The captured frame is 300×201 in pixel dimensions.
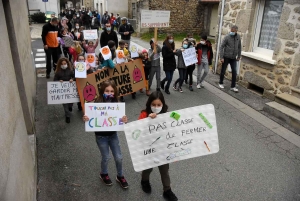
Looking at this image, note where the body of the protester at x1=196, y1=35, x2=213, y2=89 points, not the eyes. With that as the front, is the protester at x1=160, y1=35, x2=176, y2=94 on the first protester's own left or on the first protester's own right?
on the first protester's own right

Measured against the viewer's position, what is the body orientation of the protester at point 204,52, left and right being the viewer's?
facing the viewer

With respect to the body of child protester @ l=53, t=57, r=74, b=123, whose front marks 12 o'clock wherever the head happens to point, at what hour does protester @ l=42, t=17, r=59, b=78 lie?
The protester is roughly at 6 o'clock from the child protester.

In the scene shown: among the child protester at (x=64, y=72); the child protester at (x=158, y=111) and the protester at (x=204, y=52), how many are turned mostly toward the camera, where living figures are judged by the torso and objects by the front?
3

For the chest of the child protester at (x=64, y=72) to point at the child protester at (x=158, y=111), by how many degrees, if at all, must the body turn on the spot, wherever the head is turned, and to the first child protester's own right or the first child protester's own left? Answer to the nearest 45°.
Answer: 0° — they already face them

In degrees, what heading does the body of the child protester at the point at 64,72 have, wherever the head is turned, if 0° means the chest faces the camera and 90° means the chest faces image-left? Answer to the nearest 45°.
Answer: approximately 0°

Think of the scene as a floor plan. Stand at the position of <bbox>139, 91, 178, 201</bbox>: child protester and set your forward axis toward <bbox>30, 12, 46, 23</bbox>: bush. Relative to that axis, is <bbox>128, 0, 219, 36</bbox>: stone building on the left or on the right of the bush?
right

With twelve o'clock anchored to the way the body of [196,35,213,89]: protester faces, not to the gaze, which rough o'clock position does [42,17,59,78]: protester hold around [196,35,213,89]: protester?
[42,17,59,78]: protester is roughly at 3 o'clock from [196,35,213,89]: protester.

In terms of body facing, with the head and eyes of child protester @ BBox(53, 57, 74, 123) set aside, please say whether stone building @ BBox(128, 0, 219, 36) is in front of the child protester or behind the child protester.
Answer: behind

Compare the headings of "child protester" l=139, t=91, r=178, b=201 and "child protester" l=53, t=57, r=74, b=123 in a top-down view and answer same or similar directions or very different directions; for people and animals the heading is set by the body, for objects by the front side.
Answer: same or similar directions

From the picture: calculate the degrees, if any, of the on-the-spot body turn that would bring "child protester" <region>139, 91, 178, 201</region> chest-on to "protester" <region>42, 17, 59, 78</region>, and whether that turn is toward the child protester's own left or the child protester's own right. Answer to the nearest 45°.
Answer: approximately 135° to the child protester's own right

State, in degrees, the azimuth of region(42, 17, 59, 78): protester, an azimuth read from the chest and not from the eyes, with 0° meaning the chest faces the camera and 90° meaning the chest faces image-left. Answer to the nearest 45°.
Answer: approximately 315°

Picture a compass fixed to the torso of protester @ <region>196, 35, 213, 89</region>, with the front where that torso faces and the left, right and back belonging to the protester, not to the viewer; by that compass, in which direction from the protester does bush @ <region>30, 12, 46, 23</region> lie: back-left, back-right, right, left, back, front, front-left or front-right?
back-right

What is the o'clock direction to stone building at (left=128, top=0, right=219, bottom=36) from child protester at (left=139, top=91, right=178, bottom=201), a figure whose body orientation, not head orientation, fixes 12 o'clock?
The stone building is roughly at 6 o'clock from the child protester.

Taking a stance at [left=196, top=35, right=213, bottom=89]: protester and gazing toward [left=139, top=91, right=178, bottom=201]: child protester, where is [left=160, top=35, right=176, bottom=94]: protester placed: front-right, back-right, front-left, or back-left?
front-right

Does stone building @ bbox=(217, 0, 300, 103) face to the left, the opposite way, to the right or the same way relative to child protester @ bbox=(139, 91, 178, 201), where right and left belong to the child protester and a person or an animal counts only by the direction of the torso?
to the right

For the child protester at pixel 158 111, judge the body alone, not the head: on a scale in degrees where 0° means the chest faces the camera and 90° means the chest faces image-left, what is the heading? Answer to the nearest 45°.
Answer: approximately 0°

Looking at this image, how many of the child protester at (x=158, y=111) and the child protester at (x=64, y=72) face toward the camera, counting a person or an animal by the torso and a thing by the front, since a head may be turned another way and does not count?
2
